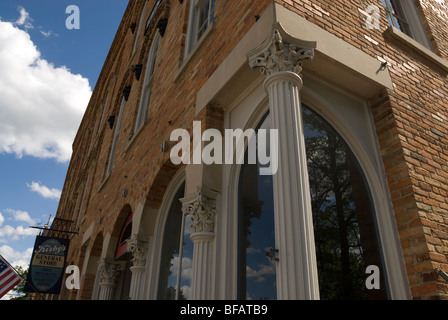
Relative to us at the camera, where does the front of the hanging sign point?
facing the viewer
